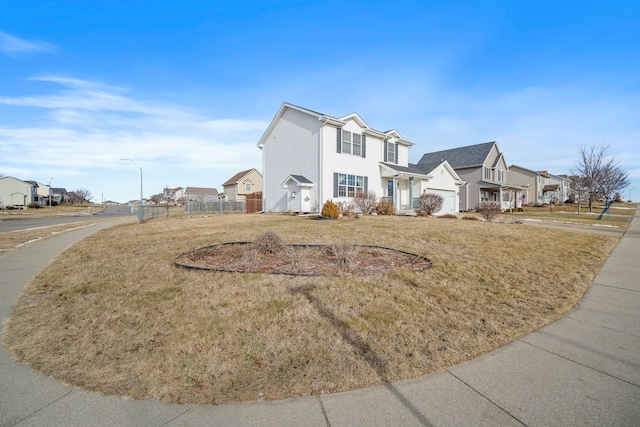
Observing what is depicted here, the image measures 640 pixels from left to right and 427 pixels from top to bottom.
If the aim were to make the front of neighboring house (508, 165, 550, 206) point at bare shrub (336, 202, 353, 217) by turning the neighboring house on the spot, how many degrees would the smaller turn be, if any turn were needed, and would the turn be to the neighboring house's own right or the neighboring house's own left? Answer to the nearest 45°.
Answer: approximately 45° to the neighboring house's own right

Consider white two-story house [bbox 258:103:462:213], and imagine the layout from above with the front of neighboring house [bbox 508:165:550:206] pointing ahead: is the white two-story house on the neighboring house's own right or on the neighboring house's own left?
on the neighboring house's own right

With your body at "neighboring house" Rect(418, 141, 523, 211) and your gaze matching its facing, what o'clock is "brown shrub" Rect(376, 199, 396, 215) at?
The brown shrub is roughly at 2 o'clock from the neighboring house.

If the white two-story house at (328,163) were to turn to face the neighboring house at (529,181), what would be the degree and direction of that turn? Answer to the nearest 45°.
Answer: approximately 90° to its left

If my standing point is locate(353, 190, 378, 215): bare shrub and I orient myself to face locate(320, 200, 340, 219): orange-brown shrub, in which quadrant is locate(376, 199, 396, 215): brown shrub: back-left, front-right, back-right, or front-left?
back-left

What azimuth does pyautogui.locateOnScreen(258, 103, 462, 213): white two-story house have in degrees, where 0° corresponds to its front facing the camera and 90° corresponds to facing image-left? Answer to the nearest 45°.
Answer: approximately 315°

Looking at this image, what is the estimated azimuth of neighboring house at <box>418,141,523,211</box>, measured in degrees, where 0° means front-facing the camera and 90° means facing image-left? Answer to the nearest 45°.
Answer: approximately 315°
